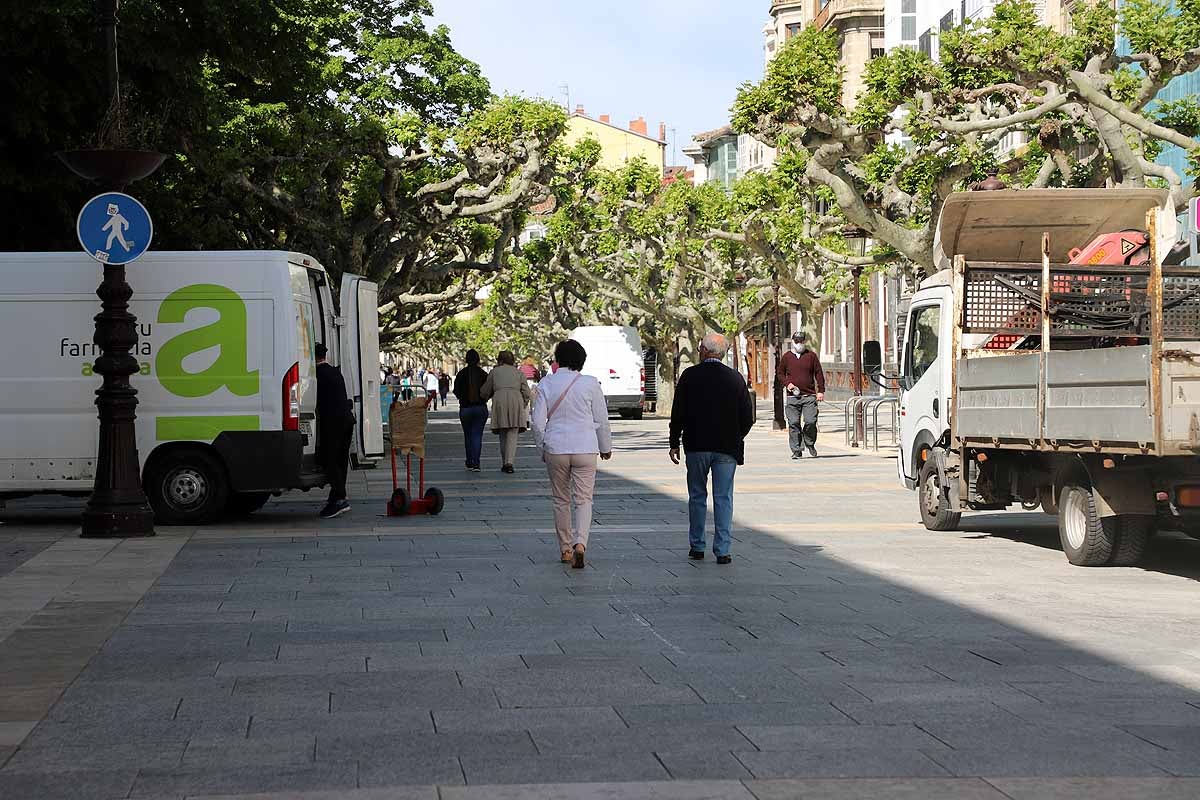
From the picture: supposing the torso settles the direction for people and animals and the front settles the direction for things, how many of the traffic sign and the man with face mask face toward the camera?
2

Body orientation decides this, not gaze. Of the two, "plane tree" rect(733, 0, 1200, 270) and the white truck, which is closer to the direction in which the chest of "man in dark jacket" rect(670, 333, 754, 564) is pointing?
the plane tree

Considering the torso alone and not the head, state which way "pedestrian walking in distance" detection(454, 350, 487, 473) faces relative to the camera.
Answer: away from the camera

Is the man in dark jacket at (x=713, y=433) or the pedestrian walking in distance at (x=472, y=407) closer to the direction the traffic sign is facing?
the man in dark jacket

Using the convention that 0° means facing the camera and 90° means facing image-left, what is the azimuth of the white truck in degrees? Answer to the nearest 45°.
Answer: approximately 135°

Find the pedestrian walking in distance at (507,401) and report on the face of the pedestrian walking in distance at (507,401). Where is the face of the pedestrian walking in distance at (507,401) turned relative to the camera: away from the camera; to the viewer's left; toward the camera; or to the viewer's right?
away from the camera

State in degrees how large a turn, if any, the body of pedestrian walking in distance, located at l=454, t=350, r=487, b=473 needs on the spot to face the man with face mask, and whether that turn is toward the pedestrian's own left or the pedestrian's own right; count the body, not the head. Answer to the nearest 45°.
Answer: approximately 90° to the pedestrian's own right

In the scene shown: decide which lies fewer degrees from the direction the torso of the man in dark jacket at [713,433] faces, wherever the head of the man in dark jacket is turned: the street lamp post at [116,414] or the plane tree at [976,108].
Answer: the plane tree

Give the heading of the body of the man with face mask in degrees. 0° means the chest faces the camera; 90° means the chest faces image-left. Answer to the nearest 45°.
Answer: approximately 0°
